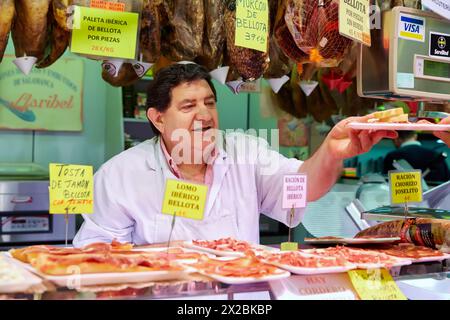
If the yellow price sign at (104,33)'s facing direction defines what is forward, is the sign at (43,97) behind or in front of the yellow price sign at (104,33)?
behind

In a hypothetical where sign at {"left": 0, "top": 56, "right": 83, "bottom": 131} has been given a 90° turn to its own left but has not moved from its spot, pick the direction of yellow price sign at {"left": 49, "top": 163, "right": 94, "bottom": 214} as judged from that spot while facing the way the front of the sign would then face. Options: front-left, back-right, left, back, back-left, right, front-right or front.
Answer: right

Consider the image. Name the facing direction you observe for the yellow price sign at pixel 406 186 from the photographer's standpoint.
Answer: facing the viewer

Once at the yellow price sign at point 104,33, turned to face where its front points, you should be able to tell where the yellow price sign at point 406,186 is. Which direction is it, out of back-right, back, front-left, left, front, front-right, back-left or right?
left

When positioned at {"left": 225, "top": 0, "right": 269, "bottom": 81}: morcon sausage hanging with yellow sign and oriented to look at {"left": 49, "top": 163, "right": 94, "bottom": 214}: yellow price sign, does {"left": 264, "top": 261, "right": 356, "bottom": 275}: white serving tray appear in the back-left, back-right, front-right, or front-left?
front-left

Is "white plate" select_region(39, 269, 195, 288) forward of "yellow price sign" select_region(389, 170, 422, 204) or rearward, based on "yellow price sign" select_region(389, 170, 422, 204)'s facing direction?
forward

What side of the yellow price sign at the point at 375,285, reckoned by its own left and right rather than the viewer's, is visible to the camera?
front

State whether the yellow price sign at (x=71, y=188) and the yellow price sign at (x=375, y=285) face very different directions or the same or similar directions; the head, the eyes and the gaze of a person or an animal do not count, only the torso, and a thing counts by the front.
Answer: same or similar directions

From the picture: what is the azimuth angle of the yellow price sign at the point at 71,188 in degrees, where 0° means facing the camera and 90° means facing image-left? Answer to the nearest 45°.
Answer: approximately 0°

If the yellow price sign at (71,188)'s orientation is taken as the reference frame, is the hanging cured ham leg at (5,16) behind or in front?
behind

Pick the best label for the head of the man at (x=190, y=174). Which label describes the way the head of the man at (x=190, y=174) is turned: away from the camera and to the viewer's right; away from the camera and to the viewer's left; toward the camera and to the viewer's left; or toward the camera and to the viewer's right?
toward the camera and to the viewer's right

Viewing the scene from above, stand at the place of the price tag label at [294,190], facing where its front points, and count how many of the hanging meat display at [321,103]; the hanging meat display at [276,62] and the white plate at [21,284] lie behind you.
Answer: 2

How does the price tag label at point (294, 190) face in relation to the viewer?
toward the camera

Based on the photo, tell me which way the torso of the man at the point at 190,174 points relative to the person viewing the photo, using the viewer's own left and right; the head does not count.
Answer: facing the viewer and to the right of the viewer
